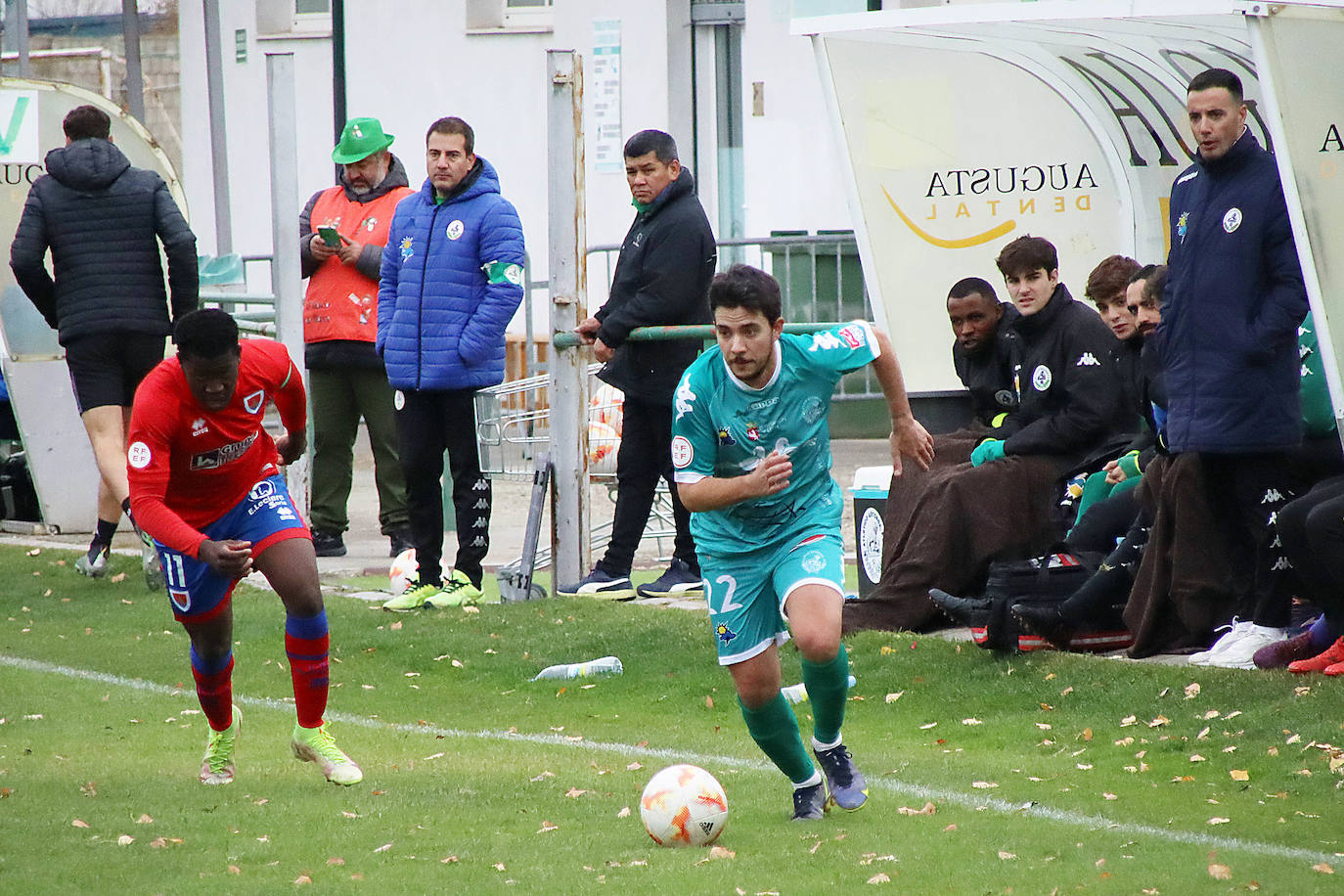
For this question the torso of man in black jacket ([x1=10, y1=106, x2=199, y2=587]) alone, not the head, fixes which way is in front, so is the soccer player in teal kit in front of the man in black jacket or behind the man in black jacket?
behind

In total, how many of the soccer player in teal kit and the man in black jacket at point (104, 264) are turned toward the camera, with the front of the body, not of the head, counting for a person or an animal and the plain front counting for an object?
1

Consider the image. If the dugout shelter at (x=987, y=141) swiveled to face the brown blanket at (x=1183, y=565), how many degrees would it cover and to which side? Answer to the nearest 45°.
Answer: approximately 45° to its left

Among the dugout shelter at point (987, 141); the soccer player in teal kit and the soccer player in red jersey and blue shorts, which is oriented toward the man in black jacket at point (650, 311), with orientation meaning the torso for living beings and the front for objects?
the dugout shelter

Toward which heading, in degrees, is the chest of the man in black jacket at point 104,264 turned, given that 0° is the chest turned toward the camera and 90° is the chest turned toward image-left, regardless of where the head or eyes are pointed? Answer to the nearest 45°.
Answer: approximately 180°

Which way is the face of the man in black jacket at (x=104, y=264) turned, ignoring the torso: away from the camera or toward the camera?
away from the camera

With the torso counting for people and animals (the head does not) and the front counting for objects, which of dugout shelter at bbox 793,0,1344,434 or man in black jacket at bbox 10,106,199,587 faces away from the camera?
the man in black jacket

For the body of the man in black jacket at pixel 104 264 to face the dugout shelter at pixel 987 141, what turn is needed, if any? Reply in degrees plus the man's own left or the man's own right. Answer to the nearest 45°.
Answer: approximately 90° to the man's own right
